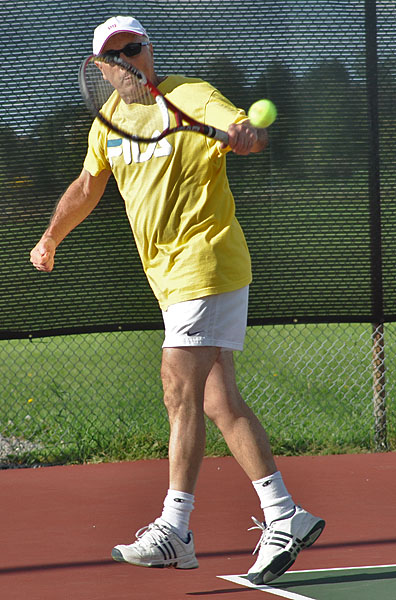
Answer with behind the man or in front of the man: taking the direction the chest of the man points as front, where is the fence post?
behind

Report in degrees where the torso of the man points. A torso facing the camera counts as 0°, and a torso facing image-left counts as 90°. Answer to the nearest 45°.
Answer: approximately 45°
